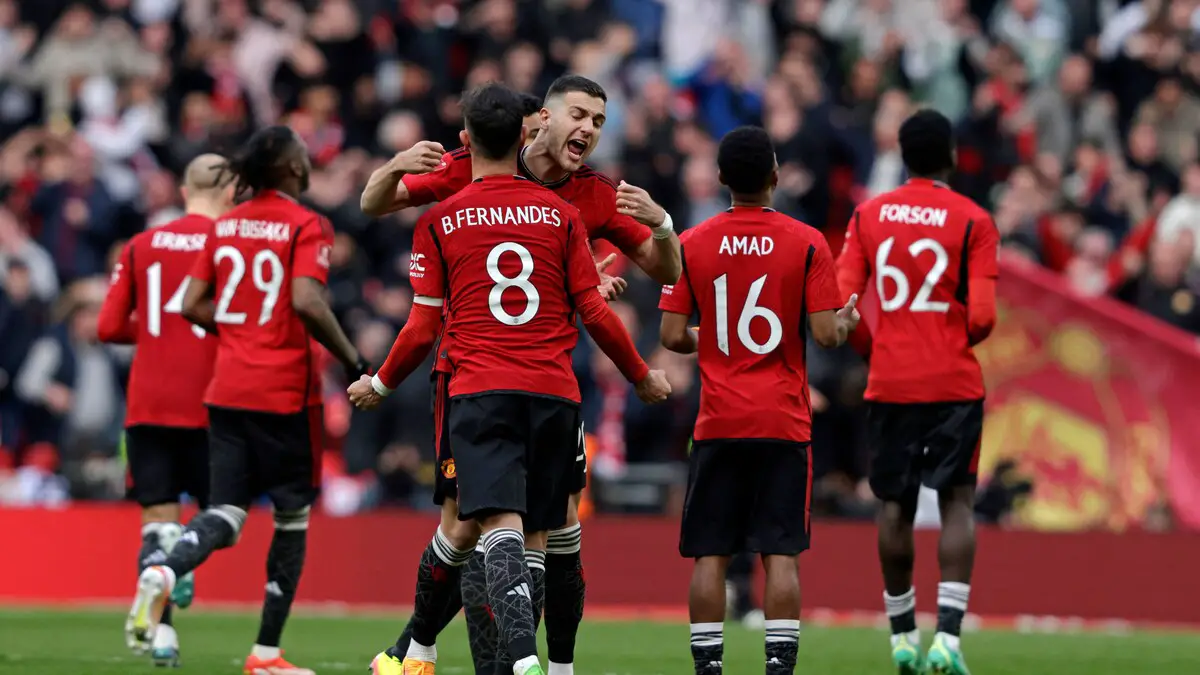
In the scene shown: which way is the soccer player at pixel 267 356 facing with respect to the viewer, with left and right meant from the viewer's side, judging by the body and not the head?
facing away from the viewer and to the right of the viewer

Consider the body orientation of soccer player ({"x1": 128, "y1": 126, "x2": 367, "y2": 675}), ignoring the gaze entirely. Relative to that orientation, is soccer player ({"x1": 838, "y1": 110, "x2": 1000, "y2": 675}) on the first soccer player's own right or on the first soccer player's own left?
on the first soccer player's own right

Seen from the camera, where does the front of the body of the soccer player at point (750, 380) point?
away from the camera

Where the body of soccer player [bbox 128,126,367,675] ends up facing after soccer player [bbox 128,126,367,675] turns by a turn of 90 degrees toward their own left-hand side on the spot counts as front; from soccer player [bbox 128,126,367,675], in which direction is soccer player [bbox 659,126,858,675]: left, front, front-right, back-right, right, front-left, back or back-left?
back

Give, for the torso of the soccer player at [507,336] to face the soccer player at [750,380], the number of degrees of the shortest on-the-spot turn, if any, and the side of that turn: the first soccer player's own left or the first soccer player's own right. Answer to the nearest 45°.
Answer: approximately 45° to the first soccer player's own right

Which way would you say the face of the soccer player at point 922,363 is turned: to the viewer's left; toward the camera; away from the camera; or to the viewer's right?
away from the camera

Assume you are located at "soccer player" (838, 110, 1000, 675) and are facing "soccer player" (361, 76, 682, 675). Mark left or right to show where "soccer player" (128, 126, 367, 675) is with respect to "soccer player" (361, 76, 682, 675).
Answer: right

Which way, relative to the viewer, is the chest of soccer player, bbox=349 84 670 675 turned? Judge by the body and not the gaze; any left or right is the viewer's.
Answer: facing away from the viewer

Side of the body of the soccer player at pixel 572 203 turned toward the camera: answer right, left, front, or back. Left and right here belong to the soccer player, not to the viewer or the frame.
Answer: front

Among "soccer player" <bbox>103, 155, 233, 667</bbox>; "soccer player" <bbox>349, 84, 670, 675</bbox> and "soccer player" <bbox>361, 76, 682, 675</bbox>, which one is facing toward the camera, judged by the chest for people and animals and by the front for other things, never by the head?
"soccer player" <bbox>361, 76, 682, 675</bbox>

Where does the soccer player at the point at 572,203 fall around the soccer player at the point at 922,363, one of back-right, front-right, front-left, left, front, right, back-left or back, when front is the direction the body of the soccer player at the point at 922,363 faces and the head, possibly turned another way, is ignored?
back-left

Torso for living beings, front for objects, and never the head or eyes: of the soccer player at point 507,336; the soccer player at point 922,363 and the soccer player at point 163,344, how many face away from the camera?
3

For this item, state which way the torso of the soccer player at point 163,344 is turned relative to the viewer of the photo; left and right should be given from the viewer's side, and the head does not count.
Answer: facing away from the viewer

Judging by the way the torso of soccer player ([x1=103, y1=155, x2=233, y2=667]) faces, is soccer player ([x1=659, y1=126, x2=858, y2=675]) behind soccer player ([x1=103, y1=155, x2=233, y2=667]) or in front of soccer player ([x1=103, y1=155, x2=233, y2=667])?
behind

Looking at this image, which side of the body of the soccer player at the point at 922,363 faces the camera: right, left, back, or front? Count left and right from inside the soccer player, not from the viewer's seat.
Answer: back
